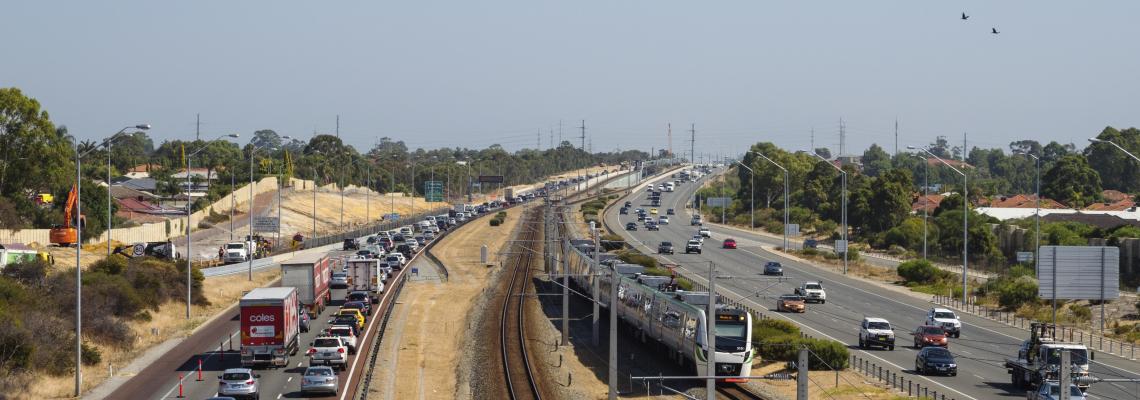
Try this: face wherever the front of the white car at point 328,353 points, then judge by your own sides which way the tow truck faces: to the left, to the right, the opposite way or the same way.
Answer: the opposite way

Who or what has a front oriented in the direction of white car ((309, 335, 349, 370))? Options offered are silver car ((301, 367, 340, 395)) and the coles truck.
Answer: the silver car

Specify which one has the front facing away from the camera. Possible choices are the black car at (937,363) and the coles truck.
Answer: the coles truck

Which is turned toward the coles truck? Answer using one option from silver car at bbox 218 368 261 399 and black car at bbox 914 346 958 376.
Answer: the silver car

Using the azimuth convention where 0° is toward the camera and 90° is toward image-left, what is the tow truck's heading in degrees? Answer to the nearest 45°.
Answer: approximately 315°

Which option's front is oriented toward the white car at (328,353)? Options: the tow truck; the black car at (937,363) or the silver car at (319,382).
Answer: the silver car

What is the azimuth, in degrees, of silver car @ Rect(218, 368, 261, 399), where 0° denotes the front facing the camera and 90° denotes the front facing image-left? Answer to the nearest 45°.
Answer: approximately 180°

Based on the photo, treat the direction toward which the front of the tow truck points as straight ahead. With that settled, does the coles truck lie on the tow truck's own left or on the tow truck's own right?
on the tow truck's own right

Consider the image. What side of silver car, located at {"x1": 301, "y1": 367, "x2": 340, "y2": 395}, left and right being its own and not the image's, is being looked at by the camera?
back

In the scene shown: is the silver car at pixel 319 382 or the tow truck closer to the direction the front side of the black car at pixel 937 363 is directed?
the tow truck

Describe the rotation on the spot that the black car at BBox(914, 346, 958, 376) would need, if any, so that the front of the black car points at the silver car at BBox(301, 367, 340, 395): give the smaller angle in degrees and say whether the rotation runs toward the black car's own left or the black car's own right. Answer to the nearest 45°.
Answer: approximately 90° to the black car's own right

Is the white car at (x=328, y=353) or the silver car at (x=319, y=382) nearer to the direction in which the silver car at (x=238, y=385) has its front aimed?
the white car

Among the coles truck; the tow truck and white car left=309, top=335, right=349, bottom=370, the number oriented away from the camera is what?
2

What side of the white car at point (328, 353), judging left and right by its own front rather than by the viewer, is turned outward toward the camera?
back

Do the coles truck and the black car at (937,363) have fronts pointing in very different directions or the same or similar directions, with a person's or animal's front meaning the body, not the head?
very different directions

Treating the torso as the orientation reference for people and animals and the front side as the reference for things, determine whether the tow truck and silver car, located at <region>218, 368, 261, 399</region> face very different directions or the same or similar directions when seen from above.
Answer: very different directions
